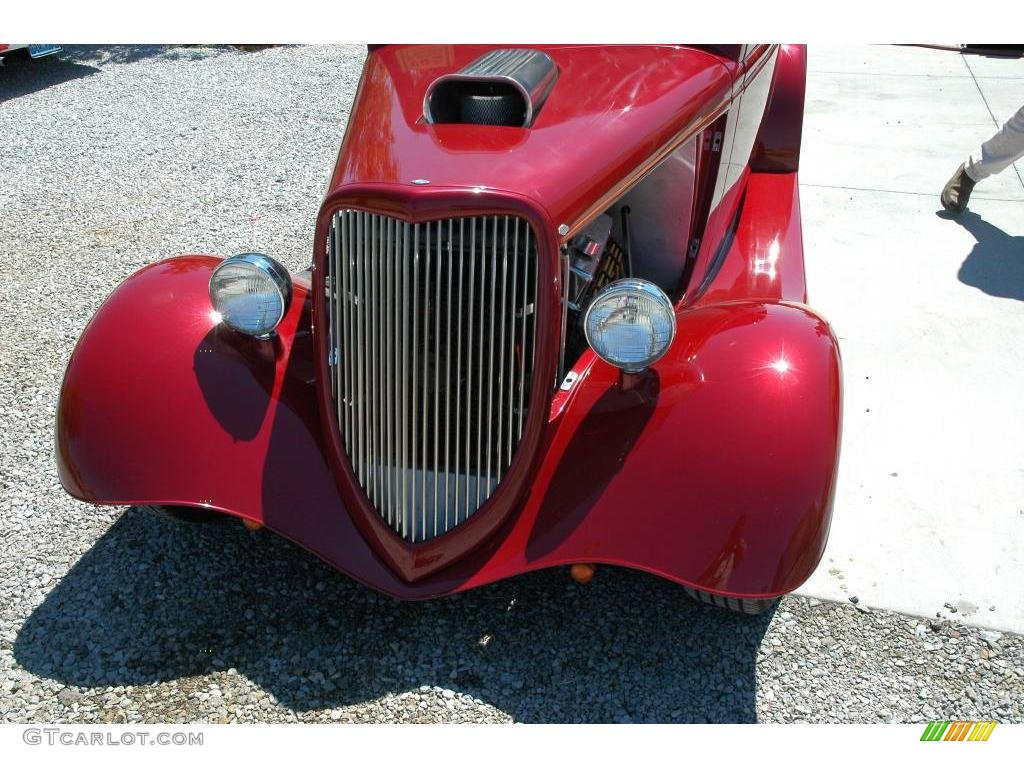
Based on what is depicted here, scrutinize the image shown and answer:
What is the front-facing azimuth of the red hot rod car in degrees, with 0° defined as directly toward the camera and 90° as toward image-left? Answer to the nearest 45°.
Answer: approximately 45°
